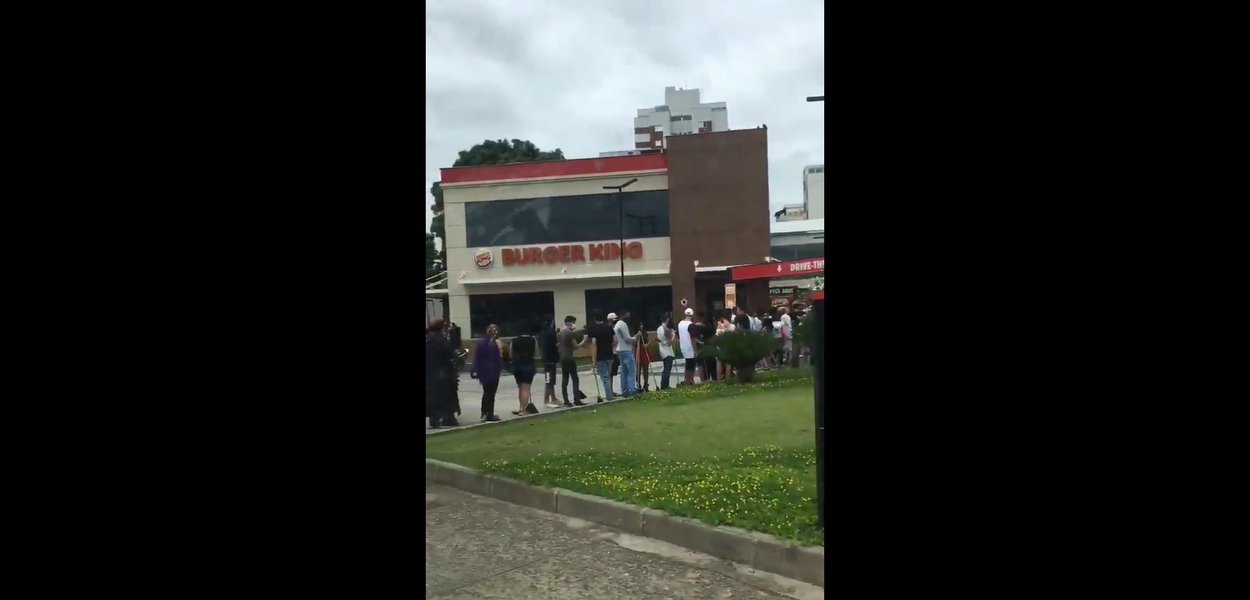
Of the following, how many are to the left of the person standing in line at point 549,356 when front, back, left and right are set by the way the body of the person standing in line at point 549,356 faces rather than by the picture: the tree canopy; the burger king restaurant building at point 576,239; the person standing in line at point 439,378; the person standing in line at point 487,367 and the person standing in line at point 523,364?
2

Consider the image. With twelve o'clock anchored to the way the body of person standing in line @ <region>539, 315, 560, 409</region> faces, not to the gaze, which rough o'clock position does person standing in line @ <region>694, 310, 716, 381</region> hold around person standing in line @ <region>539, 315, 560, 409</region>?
person standing in line @ <region>694, 310, 716, 381</region> is roughly at 11 o'clock from person standing in line @ <region>539, 315, 560, 409</region>.

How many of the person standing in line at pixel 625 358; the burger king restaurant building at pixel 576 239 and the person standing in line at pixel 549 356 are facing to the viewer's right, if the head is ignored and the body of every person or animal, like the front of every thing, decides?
2

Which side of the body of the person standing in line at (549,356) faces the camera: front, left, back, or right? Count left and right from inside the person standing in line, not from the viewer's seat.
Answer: right

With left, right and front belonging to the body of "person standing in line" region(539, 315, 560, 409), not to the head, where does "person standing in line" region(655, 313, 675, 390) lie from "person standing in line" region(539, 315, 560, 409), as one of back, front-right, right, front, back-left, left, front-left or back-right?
front-left

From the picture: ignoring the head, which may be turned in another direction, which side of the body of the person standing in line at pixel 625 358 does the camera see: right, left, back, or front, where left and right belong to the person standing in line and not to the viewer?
right

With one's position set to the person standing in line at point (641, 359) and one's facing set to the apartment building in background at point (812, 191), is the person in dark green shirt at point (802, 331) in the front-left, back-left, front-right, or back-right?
front-right

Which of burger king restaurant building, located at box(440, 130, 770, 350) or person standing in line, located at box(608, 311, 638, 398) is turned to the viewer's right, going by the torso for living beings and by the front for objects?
the person standing in line

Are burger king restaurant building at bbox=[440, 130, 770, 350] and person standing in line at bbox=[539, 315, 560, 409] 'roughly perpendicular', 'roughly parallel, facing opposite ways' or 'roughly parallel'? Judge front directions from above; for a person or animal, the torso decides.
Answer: roughly perpendicular

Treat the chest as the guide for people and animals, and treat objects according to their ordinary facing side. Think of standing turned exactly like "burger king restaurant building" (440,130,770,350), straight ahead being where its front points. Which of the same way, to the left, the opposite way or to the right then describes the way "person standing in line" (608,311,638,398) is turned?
to the left

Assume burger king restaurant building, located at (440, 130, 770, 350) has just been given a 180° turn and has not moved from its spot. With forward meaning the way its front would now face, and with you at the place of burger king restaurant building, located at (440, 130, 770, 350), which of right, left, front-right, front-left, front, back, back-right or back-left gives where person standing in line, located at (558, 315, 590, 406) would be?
back

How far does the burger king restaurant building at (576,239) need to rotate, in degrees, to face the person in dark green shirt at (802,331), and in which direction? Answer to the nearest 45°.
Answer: approximately 45° to its left

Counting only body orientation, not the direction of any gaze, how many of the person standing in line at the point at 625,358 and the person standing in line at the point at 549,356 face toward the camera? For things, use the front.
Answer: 0

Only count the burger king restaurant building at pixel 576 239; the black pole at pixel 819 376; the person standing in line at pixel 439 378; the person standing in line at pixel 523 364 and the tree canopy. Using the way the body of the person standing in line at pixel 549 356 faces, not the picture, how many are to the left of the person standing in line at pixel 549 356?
2

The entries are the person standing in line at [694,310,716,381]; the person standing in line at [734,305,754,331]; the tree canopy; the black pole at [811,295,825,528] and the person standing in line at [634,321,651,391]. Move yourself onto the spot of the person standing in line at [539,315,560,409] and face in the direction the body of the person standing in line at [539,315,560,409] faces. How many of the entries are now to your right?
1

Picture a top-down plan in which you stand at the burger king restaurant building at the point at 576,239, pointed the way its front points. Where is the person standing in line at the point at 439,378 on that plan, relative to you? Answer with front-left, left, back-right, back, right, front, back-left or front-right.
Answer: front

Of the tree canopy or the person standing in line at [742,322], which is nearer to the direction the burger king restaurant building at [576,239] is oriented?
the person standing in line

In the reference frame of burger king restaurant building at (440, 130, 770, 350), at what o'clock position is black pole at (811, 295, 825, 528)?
The black pole is roughly at 12 o'clock from the burger king restaurant building.

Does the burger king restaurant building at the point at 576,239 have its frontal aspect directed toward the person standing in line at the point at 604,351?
yes

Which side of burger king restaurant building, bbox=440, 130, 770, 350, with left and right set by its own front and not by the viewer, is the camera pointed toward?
front

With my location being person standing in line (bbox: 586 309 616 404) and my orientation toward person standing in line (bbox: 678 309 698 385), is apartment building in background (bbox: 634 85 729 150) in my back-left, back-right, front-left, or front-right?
front-left
